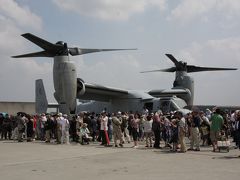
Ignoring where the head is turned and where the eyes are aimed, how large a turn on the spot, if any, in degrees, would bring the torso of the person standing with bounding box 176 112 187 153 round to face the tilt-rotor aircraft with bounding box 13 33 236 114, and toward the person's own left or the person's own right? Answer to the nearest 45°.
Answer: approximately 45° to the person's own right

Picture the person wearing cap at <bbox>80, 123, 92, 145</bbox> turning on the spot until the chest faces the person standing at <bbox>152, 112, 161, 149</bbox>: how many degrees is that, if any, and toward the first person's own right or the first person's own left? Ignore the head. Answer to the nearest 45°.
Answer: approximately 45° to the first person's own right

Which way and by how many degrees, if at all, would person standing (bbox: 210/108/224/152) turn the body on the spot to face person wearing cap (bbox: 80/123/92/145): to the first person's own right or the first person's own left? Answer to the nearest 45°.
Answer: approximately 90° to the first person's own left

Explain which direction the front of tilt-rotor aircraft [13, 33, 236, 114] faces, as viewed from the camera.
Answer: facing the viewer and to the right of the viewer

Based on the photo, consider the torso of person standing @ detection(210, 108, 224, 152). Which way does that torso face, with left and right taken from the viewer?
facing away from the viewer
